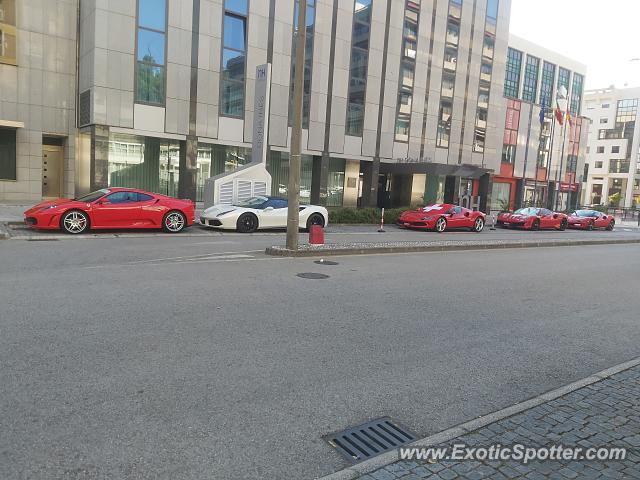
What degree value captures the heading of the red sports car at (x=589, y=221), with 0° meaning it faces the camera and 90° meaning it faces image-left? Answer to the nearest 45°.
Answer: approximately 45°

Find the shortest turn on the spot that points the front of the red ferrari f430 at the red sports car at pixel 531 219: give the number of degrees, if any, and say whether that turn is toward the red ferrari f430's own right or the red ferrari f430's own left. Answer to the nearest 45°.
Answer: approximately 180°

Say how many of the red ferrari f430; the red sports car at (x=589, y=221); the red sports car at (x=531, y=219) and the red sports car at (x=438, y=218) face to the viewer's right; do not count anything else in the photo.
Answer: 0

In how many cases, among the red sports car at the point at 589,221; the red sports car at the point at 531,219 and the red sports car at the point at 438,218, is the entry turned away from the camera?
0

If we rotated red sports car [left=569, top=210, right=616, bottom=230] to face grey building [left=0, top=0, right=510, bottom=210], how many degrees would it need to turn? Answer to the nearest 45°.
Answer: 0° — it already faces it

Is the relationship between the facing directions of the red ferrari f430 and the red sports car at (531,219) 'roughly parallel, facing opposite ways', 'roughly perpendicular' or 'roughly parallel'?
roughly parallel

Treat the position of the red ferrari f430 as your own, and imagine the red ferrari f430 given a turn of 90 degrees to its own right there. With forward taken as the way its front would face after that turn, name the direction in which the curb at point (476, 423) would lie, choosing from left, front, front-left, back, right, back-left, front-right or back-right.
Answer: back

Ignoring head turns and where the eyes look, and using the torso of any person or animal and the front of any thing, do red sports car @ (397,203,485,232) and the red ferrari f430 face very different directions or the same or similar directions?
same or similar directions

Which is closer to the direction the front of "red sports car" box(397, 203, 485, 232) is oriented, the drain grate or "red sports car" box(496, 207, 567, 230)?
the drain grate

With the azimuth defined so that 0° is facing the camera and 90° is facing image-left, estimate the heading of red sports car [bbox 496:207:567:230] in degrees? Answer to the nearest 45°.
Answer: approximately 45°

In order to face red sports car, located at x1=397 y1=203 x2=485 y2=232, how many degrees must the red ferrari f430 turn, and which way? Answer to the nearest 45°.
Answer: approximately 180°

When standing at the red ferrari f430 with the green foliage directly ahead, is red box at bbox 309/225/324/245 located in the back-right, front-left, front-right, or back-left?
front-right

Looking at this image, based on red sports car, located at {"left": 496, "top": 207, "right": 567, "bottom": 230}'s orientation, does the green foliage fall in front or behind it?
in front

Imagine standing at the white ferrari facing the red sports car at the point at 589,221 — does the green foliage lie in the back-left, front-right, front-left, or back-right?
front-left

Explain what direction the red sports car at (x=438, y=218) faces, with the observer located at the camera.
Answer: facing the viewer and to the left of the viewer

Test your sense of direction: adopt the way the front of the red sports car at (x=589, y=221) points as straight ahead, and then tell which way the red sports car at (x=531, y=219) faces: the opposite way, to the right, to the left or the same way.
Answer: the same way

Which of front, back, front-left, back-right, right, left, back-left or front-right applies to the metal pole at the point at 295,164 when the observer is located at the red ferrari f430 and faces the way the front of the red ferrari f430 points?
back-left

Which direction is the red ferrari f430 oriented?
to the viewer's left

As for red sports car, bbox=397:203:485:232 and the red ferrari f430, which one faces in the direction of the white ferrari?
the red sports car
